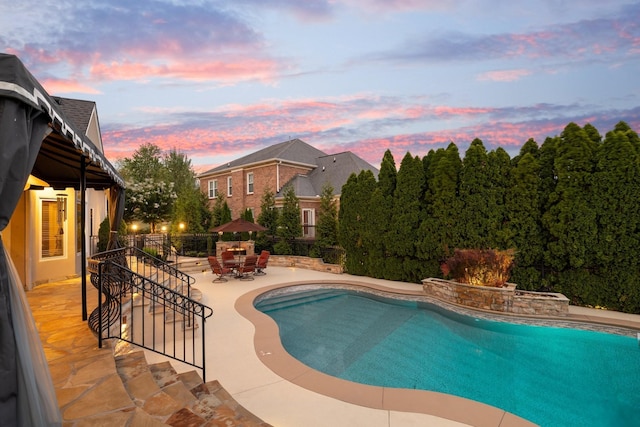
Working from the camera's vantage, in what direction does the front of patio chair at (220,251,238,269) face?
facing the viewer and to the right of the viewer

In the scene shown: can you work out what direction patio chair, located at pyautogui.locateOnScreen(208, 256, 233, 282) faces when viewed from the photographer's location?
facing to the right of the viewer

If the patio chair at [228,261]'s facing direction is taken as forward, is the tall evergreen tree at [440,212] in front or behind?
in front

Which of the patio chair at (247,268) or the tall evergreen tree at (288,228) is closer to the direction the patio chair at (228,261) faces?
the patio chair

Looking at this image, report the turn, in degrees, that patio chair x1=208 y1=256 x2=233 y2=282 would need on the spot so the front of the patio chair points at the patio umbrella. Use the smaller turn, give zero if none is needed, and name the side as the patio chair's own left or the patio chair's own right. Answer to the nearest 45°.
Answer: approximately 45° to the patio chair's own left

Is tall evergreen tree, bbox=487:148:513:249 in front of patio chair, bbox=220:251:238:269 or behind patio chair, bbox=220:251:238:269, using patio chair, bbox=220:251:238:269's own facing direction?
in front

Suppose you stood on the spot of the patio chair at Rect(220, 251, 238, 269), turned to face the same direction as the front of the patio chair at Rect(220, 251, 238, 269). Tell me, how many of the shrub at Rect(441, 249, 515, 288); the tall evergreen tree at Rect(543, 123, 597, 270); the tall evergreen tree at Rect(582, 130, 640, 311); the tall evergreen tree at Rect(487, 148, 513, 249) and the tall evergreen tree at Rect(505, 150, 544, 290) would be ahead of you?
5

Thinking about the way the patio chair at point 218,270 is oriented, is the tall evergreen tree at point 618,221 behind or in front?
in front

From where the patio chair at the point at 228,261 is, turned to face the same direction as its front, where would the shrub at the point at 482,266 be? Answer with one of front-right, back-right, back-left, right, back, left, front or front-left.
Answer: front

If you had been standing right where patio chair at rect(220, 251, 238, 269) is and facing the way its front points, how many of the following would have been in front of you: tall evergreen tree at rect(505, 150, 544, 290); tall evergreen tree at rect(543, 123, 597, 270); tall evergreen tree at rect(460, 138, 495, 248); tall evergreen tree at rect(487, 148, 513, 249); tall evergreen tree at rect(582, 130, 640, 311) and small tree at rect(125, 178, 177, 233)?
5
